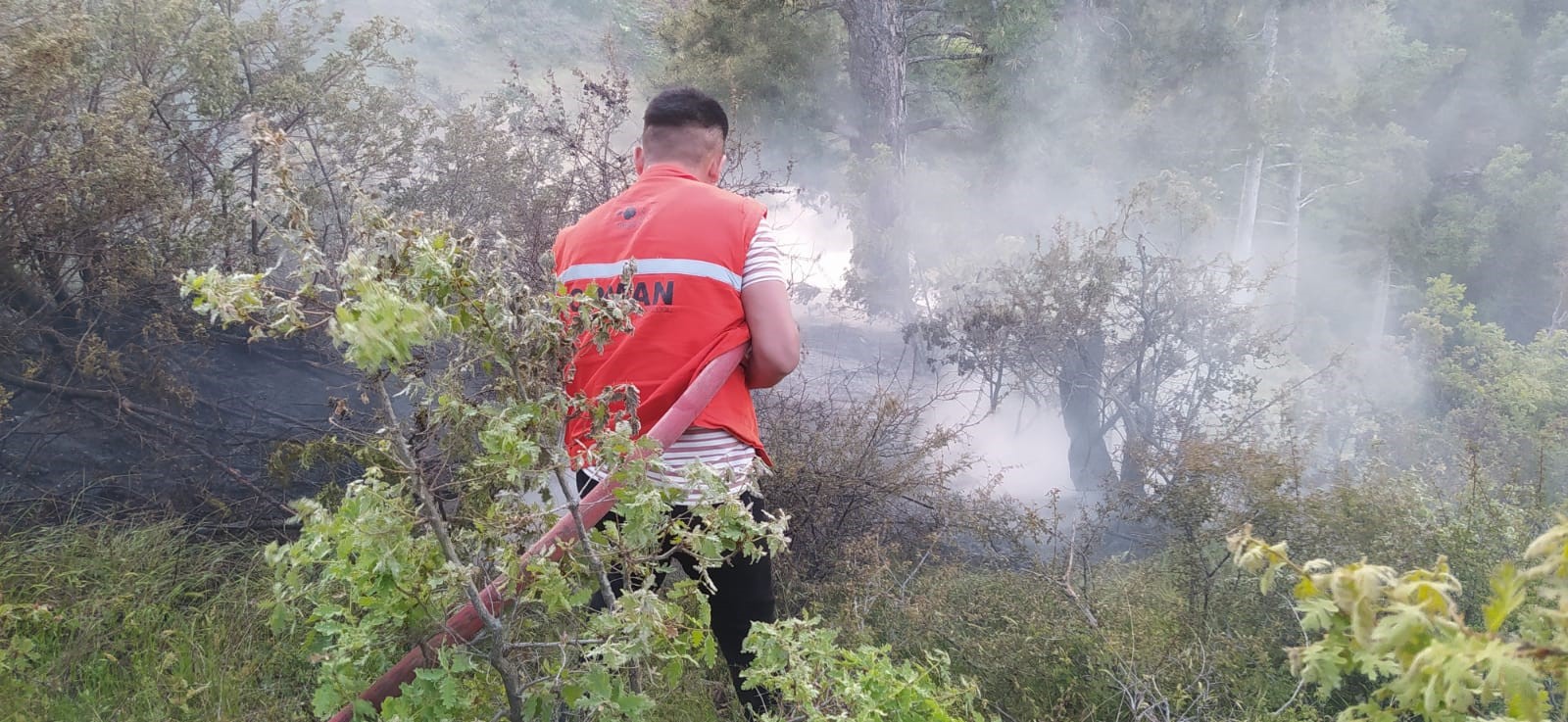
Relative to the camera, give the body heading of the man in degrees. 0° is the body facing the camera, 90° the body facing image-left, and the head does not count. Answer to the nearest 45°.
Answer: approximately 225°

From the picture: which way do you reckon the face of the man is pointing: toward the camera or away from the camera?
away from the camera

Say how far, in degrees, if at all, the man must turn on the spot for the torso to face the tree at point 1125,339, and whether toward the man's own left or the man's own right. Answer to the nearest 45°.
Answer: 0° — they already face it

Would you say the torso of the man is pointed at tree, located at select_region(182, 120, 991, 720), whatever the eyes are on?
no
